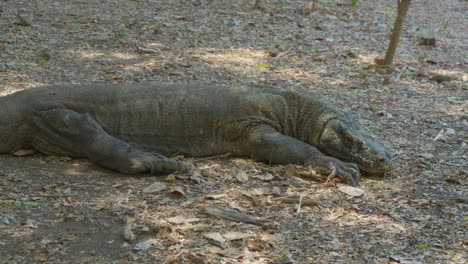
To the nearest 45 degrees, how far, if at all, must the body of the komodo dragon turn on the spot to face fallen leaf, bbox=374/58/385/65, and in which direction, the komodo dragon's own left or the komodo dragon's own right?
approximately 45° to the komodo dragon's own left

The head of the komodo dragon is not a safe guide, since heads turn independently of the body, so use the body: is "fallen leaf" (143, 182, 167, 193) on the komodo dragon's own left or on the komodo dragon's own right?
on the komodo dragon's own right

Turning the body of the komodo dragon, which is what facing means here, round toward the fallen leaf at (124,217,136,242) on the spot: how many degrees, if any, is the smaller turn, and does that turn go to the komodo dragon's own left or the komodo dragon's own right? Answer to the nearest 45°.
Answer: approximately 90° to the komodo dragon's own right

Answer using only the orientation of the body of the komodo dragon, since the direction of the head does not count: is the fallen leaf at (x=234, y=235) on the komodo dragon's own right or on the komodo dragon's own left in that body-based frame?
on the komodo dragon's own right

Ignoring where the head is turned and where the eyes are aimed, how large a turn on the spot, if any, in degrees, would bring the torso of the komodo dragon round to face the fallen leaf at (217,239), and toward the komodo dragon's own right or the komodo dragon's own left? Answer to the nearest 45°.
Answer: approximately 90° to the komodo dragon's own right

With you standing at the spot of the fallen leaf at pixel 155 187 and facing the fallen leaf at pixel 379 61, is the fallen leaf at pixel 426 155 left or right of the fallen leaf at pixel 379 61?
right

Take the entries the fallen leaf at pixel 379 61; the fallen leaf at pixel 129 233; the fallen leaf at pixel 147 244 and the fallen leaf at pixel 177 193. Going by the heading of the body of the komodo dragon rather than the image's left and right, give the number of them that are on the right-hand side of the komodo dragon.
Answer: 3

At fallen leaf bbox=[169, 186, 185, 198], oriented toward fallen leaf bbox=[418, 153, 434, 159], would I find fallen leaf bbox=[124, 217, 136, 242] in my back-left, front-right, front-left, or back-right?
back-right

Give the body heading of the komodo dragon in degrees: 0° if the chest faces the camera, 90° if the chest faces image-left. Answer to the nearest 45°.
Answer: approximately 270°
